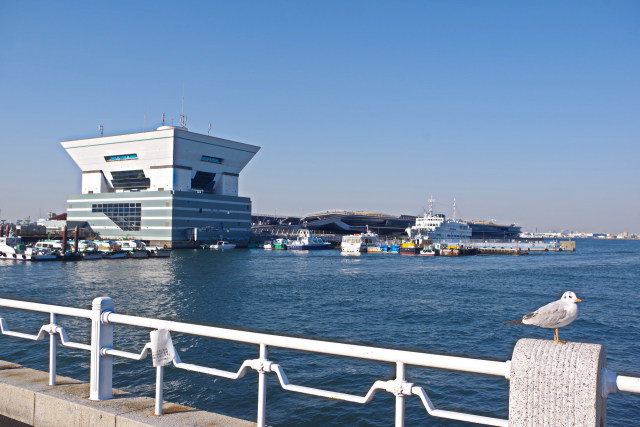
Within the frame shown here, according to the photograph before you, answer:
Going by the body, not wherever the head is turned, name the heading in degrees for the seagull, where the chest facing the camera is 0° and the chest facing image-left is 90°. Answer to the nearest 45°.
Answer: approximately 270°
